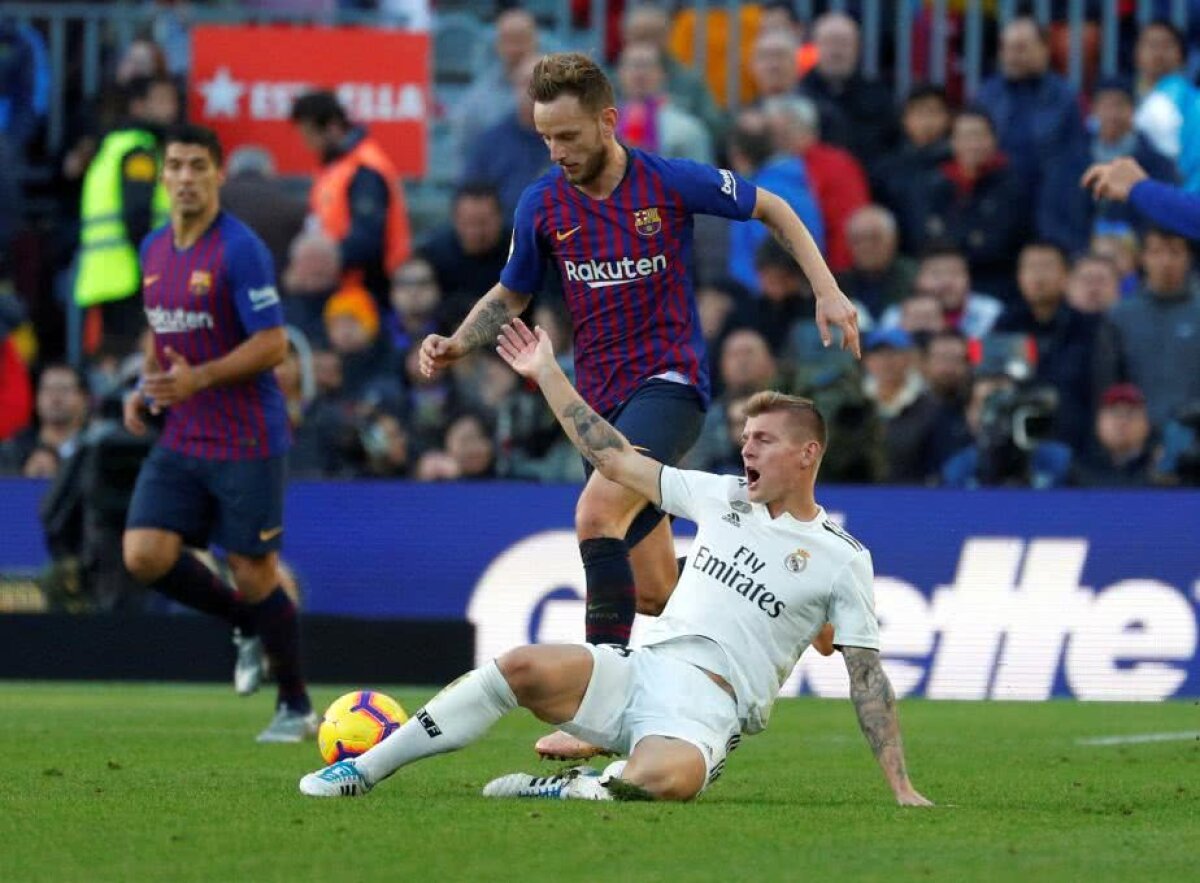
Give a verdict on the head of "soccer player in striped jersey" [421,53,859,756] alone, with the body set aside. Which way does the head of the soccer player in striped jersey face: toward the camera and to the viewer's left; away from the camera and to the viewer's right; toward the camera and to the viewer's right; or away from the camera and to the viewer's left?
toward the camera and to the viewer's left

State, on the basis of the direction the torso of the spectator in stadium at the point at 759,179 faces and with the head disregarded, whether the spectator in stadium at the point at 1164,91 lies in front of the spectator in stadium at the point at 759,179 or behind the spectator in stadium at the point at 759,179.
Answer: behind

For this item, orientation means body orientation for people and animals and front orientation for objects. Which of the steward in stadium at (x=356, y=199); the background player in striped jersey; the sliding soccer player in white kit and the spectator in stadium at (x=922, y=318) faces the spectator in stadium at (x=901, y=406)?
the spectator in stadium at (x=922, y=318)

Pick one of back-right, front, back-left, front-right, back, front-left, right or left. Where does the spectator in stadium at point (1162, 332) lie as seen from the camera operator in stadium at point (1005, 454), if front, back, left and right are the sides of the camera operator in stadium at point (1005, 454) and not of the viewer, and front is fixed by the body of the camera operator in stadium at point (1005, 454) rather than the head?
back-left

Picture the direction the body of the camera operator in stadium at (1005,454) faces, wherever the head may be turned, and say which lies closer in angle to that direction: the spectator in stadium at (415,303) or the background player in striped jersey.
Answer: the background player in striped jersey

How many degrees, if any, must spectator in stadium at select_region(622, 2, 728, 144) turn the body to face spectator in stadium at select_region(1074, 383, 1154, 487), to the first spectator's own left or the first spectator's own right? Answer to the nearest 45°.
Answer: approximately 45° to the first spectator's own left

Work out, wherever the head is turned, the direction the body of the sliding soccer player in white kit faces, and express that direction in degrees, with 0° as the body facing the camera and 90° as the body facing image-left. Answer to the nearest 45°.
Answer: approximately 45°

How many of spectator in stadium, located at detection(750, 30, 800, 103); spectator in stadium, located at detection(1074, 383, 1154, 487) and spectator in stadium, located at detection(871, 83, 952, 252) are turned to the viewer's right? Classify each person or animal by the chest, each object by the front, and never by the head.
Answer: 0

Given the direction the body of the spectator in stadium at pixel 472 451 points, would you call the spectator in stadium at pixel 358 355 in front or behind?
behind

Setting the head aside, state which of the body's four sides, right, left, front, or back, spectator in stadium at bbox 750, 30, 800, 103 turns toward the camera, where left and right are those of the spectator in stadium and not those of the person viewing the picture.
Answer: front

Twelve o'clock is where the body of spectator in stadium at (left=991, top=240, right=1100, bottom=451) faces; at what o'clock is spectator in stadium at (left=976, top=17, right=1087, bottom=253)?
spectator in stadium at (left=976, top=17, right=1087, bottom=253) is roughly at 6 o'clock from spectator in stadium at (left=991, top=240, right=1100, bottom=451).

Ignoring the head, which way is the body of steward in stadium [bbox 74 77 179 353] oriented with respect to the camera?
to the viewer's right

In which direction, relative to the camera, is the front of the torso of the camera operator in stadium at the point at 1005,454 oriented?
toward the camera

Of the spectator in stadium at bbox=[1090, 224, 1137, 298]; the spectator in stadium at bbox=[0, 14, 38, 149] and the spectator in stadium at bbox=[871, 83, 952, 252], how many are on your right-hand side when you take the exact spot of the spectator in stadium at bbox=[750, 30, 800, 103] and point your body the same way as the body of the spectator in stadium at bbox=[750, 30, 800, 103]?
1

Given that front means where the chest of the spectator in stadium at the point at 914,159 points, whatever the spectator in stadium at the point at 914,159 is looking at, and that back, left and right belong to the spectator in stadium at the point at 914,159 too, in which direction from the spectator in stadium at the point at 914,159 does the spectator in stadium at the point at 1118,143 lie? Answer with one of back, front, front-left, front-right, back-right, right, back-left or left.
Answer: left
